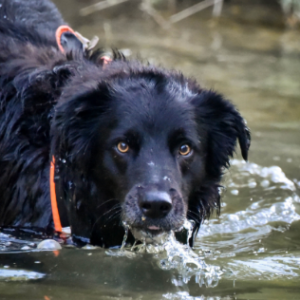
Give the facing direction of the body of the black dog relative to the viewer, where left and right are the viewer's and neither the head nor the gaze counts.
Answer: facing the viewer and to the right of the viewer

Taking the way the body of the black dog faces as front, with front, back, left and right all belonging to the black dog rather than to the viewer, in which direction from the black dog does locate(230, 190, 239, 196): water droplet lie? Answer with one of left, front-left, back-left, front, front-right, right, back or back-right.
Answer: left
